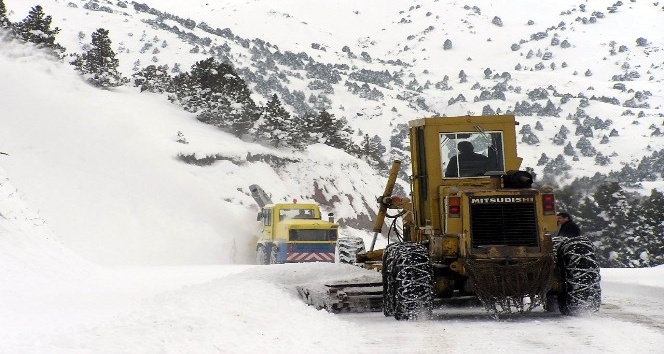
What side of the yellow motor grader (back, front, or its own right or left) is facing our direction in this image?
back

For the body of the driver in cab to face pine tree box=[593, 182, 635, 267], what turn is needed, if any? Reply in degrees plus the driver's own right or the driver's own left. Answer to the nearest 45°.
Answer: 0° — they already face it

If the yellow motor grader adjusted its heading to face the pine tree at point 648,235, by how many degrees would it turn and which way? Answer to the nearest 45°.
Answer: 0° — it already faces it

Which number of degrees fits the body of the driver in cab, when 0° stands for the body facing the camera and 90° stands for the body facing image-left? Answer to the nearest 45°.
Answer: approximately 180°

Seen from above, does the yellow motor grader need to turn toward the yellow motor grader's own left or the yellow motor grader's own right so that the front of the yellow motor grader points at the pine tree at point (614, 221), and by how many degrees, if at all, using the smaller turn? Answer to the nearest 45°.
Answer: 0° — it already faces it
